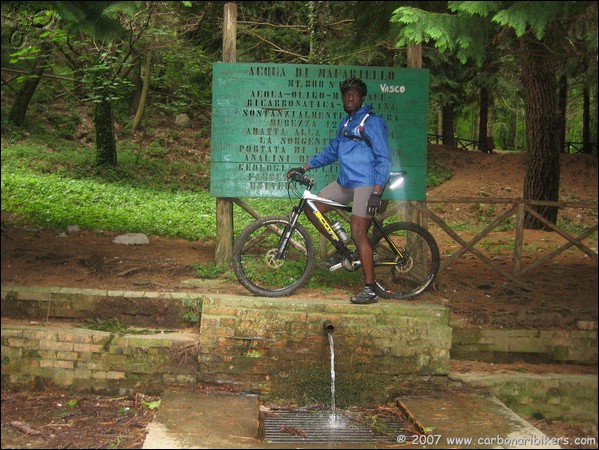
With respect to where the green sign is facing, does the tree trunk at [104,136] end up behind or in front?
behind

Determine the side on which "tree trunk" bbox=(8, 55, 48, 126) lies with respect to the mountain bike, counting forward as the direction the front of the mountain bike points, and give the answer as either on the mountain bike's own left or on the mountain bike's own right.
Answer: on the mountain bike's own right

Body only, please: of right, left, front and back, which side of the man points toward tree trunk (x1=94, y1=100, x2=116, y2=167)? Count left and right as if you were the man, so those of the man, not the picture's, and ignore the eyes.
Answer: right

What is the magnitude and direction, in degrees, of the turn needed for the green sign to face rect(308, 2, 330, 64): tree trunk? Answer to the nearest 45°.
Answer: approximately 180°

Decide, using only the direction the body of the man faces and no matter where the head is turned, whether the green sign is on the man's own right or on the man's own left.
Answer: on the man's own right

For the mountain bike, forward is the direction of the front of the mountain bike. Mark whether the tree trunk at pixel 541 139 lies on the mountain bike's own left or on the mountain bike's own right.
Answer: on the mountain bike's own right

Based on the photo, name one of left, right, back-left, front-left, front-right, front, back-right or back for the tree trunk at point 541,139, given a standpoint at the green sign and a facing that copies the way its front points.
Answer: back-left

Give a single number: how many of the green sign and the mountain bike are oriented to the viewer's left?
1

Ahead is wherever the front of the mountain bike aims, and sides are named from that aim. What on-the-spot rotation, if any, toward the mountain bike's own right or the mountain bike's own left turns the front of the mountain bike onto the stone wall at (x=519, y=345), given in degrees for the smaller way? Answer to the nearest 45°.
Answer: approximately 180°

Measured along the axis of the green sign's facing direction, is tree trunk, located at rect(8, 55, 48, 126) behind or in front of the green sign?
behind

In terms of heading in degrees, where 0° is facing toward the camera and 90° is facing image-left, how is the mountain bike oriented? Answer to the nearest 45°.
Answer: approximately 90°

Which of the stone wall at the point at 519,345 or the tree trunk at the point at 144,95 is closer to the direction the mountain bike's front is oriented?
the tree trunk
